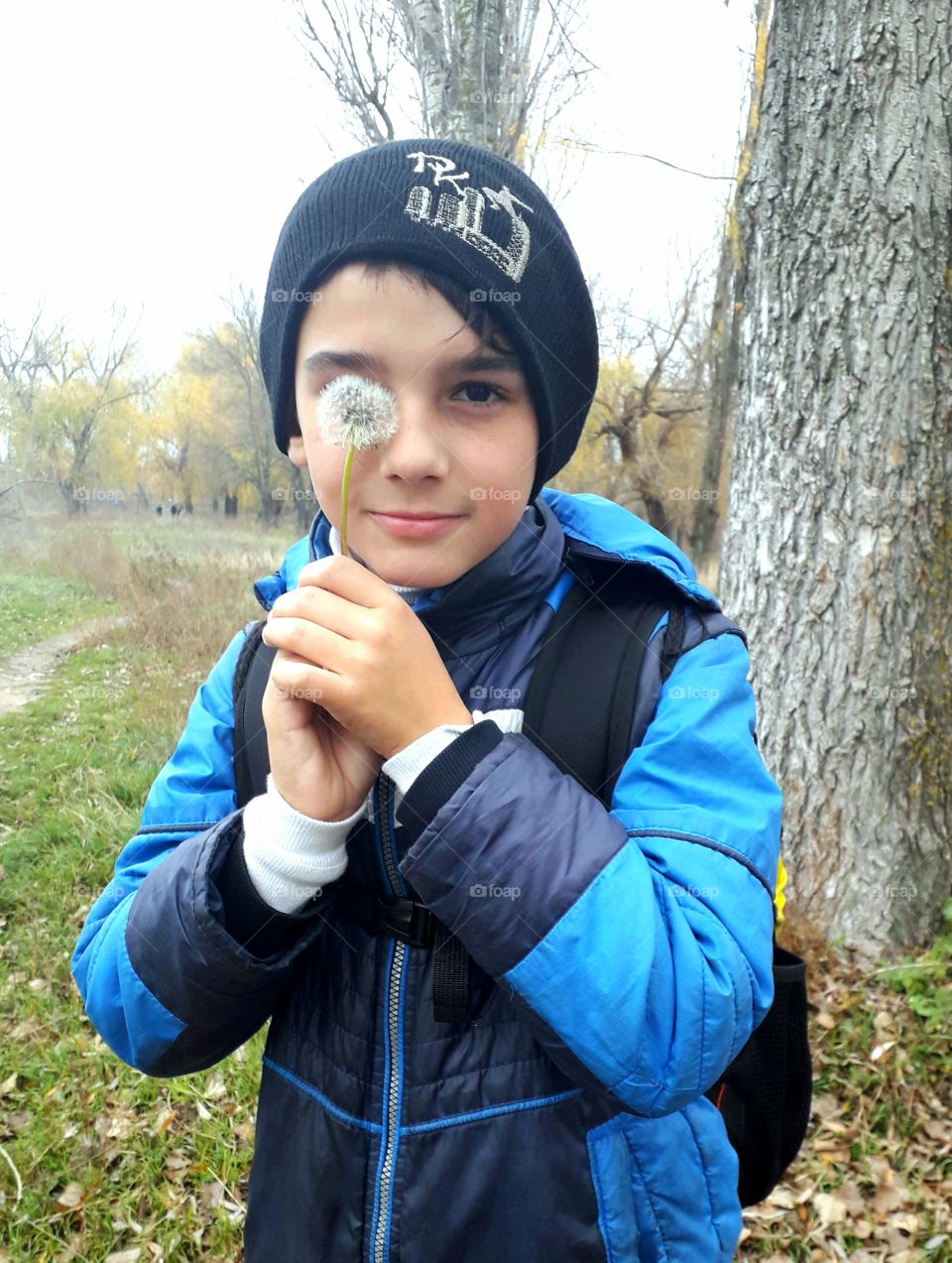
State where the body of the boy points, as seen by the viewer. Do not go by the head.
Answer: toward the camera

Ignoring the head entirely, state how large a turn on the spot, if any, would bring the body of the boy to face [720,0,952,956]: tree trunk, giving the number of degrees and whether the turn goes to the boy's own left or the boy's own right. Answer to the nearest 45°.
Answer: approximately 135° to the boy's own left
